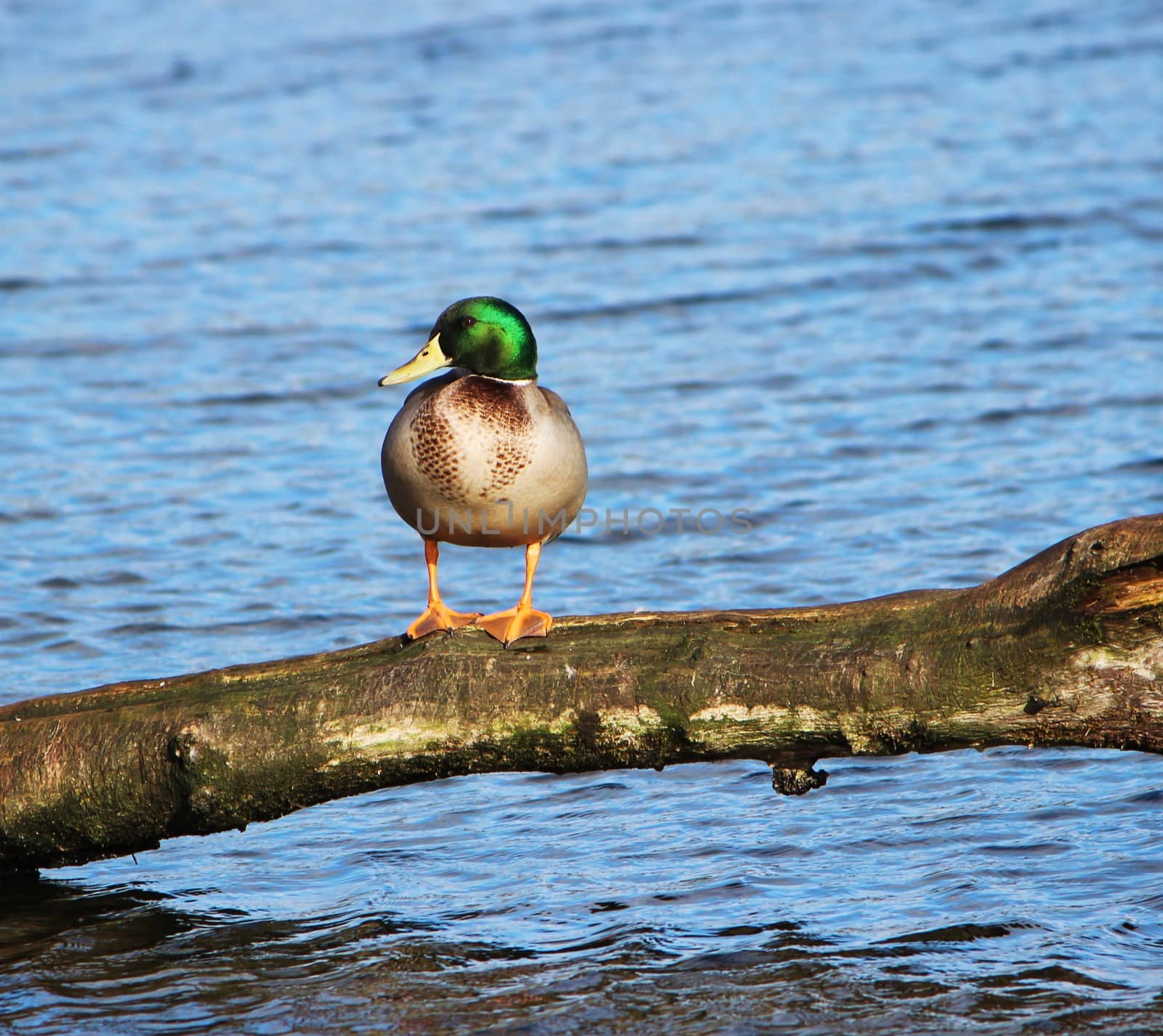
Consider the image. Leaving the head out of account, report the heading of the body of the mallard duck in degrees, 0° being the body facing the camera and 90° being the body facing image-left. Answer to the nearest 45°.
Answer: approximately 0°
